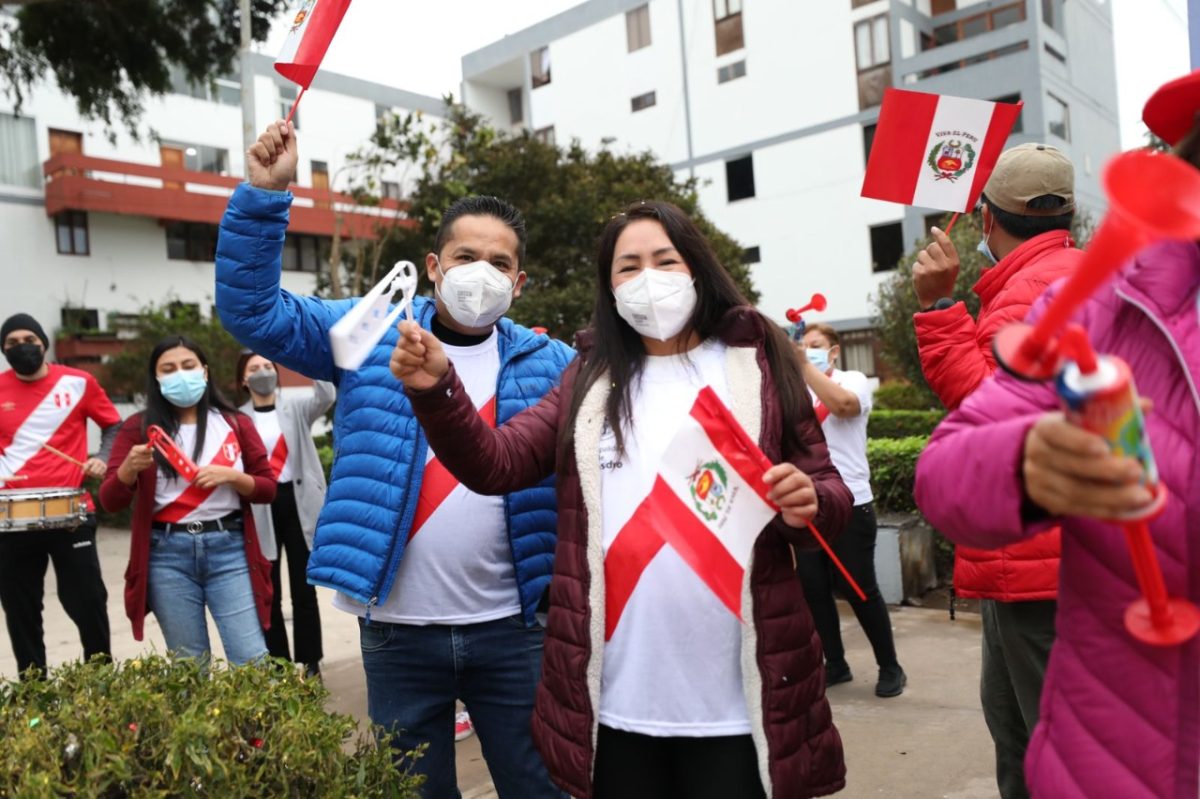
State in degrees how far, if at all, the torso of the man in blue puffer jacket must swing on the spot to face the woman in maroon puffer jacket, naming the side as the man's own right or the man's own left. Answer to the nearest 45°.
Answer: approximately 45° to the man's own left

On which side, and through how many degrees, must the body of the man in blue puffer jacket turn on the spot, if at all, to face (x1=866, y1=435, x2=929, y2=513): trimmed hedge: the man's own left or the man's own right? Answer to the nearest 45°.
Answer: approximately 135° to the man's own left

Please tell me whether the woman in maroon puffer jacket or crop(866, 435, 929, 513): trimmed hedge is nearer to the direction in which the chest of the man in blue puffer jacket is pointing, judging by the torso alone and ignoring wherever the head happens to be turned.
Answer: the woman in maroon puffer jacket

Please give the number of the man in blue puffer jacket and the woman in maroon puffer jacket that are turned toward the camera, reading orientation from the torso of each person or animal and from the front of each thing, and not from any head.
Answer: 2

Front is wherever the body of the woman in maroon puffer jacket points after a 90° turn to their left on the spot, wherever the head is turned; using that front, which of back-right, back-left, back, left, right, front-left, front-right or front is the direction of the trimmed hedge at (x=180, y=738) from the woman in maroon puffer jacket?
back

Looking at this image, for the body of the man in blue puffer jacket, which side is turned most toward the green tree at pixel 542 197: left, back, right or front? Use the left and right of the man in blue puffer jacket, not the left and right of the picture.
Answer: back

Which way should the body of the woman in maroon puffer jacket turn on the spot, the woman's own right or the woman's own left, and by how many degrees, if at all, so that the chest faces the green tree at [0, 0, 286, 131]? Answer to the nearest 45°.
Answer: approximately 135° to the woman's own right

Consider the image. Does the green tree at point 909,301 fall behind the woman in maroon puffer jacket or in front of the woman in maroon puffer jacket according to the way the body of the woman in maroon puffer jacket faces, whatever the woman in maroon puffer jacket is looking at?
behind

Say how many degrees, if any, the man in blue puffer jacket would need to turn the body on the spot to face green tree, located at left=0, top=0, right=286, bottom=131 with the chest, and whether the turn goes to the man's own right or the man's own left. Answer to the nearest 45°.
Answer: approximately 180°

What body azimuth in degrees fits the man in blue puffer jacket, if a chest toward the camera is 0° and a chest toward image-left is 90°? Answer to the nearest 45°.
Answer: approximately 0°

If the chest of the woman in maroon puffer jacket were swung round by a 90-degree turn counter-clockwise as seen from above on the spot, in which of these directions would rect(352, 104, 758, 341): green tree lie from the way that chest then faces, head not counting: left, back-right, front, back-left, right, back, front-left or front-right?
left
